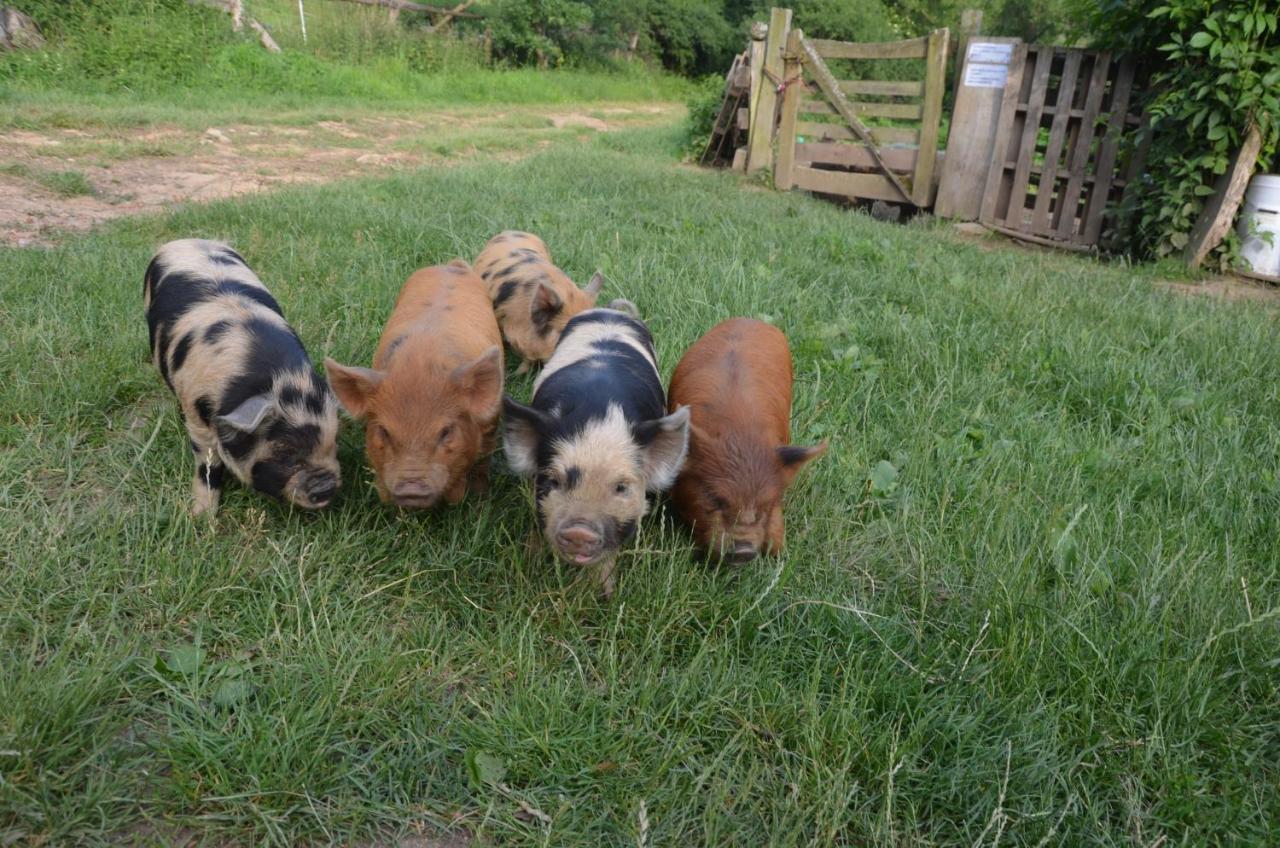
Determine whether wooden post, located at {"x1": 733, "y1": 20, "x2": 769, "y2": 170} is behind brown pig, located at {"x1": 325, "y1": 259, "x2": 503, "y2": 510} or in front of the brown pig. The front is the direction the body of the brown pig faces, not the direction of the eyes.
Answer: behind

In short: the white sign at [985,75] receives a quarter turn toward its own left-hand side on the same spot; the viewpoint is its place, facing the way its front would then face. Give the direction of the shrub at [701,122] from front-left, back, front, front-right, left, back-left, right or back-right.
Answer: back-left

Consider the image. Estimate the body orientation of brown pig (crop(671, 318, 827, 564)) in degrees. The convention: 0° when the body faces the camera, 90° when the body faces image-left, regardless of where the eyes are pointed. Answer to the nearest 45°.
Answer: approximately 0°

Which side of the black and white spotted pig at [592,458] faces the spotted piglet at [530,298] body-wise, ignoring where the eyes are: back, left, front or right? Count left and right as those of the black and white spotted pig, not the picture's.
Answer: back

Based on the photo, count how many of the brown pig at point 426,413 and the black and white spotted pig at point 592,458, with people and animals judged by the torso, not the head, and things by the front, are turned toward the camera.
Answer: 2

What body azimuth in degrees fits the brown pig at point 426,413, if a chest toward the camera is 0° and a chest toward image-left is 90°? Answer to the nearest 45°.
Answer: approximately 0°

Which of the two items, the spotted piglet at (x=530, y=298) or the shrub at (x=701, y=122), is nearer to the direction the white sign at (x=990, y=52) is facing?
the spotted piglet
